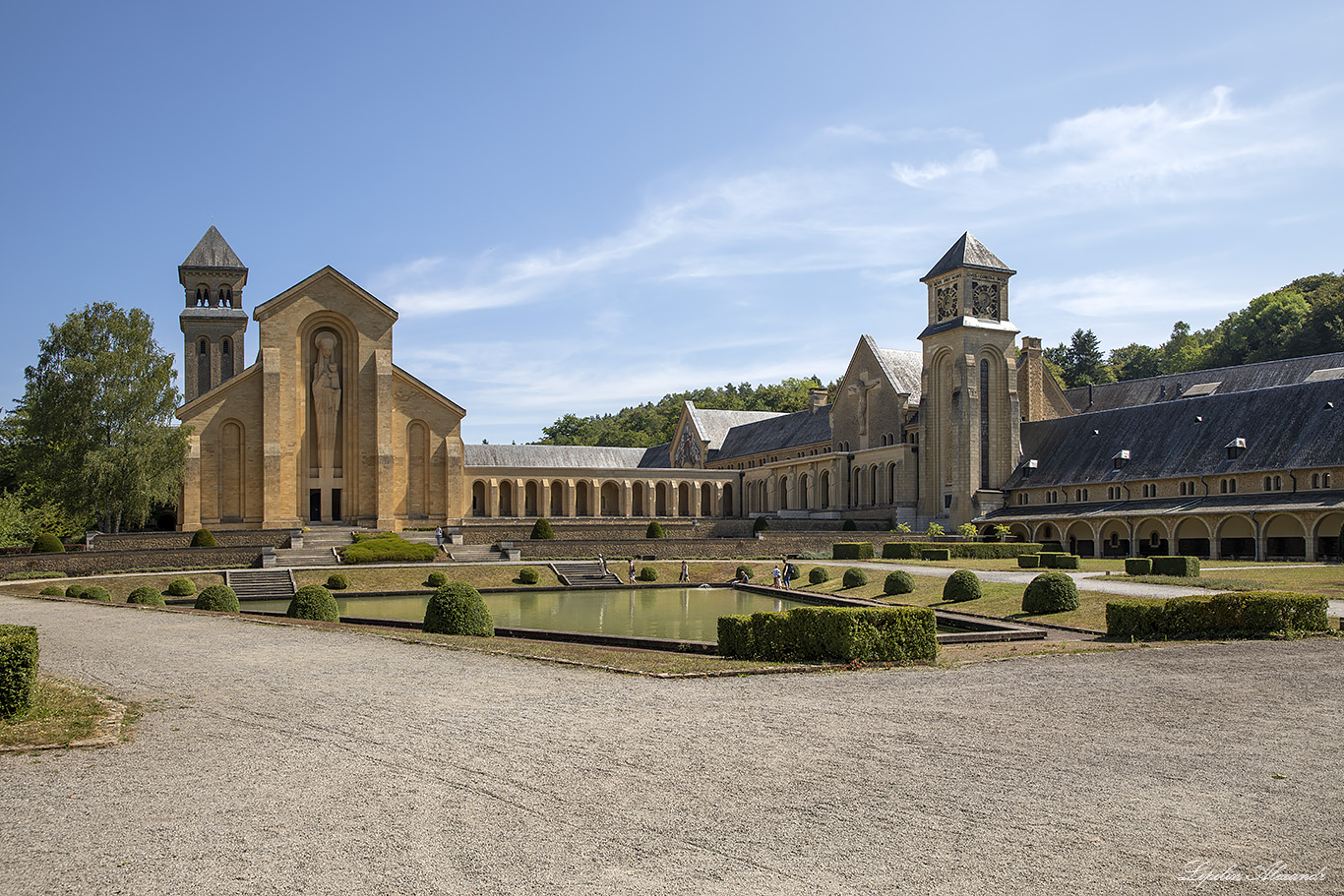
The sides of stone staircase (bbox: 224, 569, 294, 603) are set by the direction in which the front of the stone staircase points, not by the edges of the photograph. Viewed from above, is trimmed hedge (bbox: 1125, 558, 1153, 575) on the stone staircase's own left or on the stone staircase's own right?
on the stone staircase's own left

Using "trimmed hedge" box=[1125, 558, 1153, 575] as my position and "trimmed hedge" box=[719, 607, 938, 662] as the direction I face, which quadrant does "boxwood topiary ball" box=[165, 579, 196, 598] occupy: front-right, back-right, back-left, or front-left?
front-right

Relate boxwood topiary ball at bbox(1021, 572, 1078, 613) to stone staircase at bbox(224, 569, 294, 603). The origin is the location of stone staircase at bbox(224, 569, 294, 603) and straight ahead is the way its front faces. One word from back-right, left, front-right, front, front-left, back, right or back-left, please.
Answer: front-left

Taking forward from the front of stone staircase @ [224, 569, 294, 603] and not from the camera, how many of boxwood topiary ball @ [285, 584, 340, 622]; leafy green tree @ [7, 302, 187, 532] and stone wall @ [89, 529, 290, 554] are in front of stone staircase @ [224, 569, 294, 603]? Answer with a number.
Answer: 1

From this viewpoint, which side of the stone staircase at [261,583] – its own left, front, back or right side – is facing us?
front

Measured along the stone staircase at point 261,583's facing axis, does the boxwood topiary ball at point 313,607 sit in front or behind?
in front

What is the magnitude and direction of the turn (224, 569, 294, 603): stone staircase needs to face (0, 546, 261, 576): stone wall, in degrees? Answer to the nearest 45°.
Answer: approximately 135° to its right

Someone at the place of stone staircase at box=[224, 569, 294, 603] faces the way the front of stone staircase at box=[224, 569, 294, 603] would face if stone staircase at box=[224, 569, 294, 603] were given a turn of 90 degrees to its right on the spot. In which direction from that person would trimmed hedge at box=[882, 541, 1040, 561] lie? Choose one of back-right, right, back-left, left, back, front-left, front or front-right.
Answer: back

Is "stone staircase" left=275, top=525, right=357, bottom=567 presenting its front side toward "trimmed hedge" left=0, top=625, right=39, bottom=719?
yes

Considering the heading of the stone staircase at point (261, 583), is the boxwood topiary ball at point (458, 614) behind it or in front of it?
in front

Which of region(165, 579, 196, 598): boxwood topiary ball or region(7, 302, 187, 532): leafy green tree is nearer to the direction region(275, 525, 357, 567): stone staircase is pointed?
the boxwood topiary ball

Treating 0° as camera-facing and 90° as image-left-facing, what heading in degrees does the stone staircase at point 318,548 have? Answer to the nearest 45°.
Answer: approximately 0°

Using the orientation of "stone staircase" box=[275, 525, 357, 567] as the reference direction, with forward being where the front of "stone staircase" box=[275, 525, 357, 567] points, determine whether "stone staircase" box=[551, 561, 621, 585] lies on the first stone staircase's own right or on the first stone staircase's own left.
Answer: on the first stone staircase's own left

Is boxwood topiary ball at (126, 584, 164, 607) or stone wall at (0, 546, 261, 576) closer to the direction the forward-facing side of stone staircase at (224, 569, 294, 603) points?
the boxwood topiary ball

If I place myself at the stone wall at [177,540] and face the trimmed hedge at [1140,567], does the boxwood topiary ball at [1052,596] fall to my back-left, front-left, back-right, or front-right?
front-right

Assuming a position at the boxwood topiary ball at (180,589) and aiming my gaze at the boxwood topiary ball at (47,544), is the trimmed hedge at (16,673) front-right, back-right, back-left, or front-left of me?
back-left
